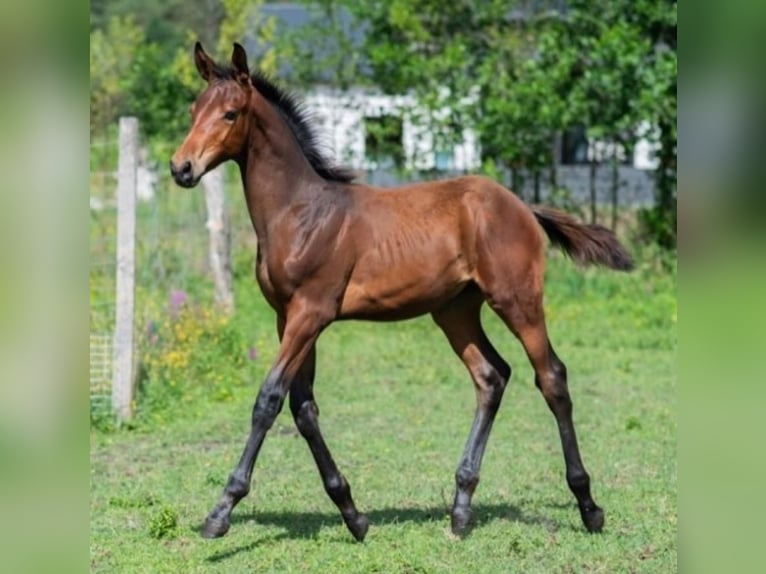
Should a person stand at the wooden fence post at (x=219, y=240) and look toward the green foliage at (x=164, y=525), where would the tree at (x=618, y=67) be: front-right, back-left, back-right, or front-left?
back-left

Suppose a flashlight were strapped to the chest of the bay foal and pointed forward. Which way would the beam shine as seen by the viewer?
to the viewer's left

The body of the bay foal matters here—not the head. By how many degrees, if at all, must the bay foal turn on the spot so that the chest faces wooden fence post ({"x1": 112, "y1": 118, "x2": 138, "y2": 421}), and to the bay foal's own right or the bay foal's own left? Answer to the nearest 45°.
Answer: approximately 45° to the bay foal's own right

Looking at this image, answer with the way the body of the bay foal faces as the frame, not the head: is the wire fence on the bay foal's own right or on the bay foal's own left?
on the bay foal's own right

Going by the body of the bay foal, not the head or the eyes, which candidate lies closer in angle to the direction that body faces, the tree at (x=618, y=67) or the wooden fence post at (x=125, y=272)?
the wooden fence post

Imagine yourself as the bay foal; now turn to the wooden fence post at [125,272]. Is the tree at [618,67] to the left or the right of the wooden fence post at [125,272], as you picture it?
right

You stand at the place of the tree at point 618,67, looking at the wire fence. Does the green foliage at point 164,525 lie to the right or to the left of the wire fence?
left
